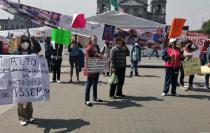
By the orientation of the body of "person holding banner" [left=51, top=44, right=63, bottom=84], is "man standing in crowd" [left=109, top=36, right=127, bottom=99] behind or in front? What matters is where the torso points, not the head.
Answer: in front

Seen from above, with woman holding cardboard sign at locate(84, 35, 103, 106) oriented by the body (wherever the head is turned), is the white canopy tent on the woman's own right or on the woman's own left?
on the woman's own left

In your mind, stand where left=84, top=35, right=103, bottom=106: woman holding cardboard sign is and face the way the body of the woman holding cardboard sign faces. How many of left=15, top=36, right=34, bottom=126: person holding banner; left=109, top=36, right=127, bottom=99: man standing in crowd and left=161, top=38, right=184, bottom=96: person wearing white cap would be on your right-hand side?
1

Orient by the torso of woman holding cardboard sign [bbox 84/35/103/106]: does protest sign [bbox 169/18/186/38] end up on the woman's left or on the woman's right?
on the woman's left

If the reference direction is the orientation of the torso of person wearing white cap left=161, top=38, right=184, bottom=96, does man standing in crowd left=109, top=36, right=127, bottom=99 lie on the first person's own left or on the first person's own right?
on the first person's own right

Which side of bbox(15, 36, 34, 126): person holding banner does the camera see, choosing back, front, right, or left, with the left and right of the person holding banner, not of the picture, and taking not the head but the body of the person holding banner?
front

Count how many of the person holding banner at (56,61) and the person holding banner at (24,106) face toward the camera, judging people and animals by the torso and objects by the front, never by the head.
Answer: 2

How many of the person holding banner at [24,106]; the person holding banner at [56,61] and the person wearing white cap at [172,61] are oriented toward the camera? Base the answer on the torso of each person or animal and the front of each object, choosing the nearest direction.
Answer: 3

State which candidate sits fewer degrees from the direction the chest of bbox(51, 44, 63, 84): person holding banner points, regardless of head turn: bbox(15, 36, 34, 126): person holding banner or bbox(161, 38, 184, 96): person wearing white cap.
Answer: the person holding banner

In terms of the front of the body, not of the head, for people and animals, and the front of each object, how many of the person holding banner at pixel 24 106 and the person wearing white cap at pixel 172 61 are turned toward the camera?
2

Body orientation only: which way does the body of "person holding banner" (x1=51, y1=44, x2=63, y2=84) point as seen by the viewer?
toward the camera

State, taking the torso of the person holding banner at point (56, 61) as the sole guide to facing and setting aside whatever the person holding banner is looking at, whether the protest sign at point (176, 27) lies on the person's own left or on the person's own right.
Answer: on the person's own left
